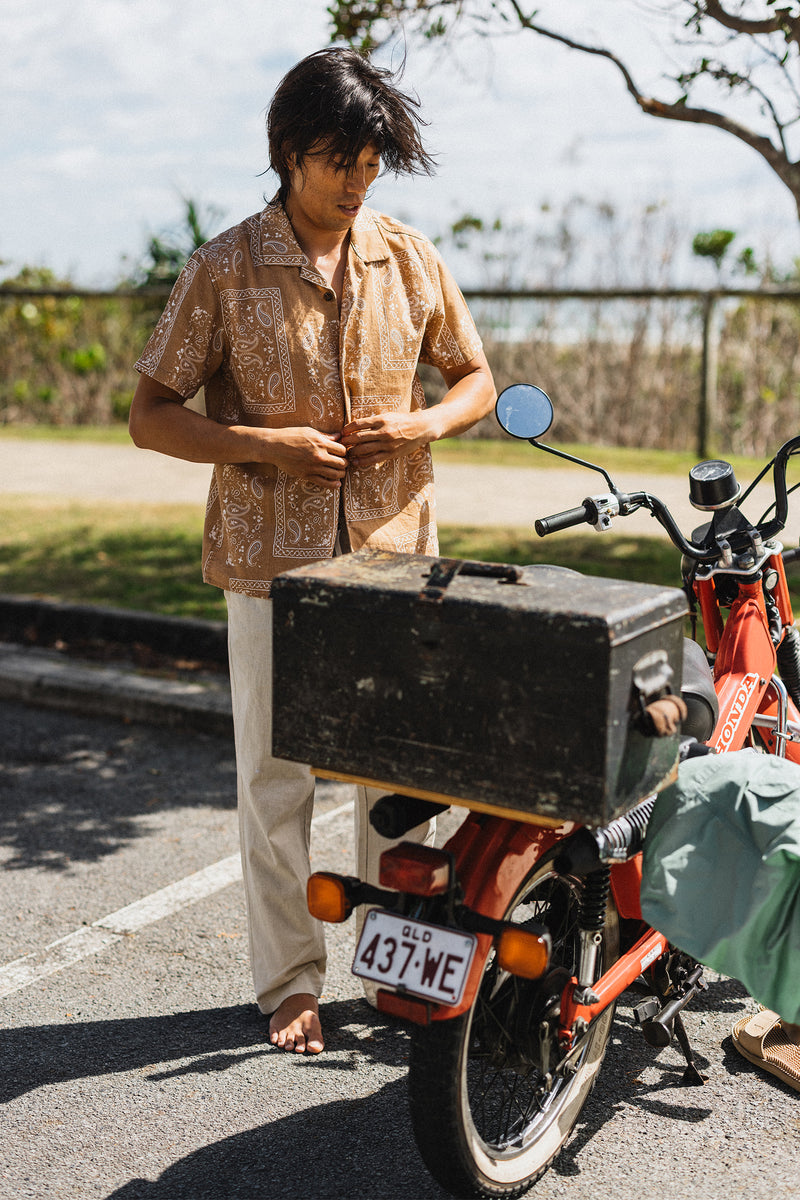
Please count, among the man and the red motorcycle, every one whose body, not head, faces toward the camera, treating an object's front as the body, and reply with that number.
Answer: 1

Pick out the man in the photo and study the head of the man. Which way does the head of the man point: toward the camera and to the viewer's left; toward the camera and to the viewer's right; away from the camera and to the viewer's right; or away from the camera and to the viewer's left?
toward the camera and to the viewer's right

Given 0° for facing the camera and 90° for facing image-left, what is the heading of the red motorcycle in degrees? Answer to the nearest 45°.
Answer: approximately 225°

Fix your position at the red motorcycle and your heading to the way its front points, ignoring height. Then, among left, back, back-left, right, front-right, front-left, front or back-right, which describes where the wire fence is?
front-left

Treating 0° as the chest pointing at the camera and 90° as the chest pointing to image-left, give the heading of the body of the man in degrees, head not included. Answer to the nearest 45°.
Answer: approximately 0°
